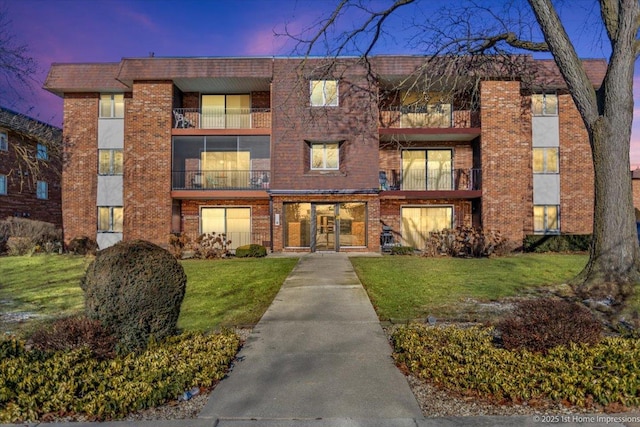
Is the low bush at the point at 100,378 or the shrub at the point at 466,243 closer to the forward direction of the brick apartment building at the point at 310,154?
the low bush

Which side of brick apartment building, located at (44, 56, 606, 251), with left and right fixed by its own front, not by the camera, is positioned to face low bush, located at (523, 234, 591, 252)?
left

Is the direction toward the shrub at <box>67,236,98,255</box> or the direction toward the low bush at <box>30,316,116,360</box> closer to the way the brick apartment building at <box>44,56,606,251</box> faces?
the low bush

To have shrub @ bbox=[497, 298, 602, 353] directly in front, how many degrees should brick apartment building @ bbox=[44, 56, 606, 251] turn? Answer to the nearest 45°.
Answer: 0° — it already faces it

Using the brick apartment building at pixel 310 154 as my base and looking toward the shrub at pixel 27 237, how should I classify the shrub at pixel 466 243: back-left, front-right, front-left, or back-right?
back-left

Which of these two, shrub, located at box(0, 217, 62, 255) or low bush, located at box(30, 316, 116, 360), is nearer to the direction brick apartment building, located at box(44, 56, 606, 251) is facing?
the low bush

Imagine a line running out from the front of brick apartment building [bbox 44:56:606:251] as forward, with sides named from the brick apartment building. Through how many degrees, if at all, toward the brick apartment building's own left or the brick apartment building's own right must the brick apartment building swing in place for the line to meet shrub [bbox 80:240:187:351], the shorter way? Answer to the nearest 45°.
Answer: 0° — it already faces it

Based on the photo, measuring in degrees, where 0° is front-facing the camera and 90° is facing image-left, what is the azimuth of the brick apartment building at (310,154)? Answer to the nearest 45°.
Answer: approximately 0°

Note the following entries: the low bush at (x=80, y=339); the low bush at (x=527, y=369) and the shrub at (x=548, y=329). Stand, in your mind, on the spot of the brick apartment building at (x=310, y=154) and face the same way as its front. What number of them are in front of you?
3

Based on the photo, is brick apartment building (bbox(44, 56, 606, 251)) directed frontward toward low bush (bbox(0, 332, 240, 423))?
yes
